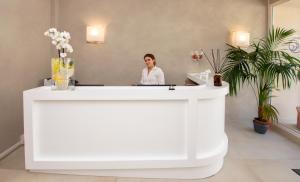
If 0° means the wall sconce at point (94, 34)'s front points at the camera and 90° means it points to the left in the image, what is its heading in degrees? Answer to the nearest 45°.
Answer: approximately 0°

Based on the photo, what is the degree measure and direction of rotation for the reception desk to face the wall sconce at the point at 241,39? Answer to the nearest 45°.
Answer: approximately 135° to its left

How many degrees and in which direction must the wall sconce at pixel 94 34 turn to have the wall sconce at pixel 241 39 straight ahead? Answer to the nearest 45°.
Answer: approximately 90° to its left

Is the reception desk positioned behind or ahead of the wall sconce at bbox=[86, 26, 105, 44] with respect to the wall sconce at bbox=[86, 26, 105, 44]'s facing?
ahead

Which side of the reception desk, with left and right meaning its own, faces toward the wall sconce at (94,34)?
back

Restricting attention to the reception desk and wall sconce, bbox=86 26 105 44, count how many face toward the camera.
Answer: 2

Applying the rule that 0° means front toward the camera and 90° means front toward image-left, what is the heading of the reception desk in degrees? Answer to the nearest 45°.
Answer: approximately 0°

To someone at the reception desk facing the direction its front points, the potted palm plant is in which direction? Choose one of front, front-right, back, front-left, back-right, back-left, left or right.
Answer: back-left

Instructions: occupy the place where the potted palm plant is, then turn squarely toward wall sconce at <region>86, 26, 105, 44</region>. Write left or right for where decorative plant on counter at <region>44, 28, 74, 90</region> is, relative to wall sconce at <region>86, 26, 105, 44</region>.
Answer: left

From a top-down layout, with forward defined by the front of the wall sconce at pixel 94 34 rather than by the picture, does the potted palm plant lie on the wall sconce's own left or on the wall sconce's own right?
on the wall sconce's own left

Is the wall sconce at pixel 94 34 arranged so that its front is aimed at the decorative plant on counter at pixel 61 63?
yes
